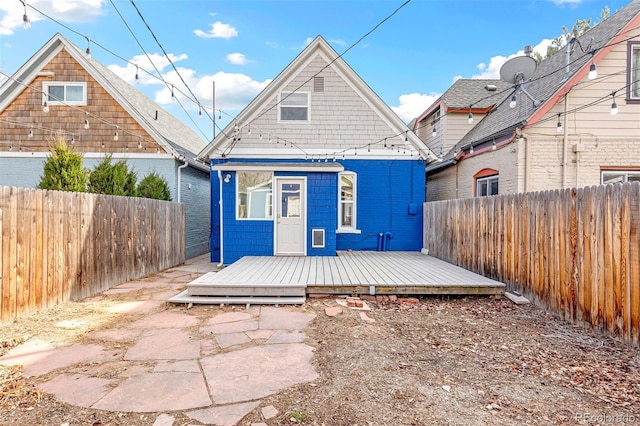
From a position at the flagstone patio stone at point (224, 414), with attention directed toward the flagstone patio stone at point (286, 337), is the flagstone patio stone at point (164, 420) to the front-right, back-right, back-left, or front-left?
back-left

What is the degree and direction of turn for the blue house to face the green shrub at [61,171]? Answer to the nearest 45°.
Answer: approximately 135° to its left

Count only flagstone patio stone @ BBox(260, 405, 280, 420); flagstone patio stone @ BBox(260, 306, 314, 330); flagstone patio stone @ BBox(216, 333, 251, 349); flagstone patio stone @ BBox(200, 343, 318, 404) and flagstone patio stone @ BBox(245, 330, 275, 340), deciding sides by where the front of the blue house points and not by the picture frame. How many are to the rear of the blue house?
5

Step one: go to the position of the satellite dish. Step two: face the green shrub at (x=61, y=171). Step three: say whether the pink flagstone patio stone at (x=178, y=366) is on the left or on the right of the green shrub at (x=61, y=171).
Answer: left

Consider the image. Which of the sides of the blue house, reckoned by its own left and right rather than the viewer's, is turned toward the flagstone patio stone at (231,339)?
back

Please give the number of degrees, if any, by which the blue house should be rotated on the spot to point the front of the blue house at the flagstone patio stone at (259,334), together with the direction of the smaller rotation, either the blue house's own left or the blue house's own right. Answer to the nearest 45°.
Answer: approximately 180°

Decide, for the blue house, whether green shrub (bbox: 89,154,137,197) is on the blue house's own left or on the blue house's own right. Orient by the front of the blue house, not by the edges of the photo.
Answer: on the blue house's own left

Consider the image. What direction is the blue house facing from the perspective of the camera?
away from the camera
